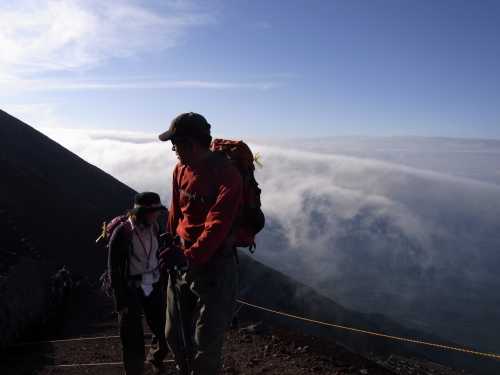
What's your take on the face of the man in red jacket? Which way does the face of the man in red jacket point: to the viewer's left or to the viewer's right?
to the viewer's left

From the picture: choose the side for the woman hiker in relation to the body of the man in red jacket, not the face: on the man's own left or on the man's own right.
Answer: on the man's own right

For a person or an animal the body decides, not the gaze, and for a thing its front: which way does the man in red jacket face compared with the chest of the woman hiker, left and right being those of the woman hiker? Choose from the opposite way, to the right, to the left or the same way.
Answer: to the right

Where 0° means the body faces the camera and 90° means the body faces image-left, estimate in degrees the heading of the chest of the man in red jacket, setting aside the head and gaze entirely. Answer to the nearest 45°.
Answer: approximately 45°

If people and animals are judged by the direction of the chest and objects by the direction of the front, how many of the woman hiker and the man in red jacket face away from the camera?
0

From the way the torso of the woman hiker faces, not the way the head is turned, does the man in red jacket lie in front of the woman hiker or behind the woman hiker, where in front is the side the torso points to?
in front

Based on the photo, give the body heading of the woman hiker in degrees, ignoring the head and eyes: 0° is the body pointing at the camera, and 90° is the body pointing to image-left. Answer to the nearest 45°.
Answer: approximately 315°
